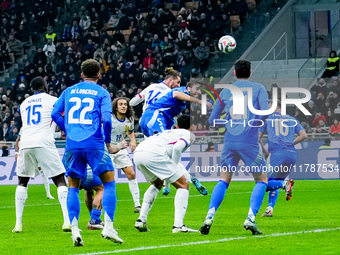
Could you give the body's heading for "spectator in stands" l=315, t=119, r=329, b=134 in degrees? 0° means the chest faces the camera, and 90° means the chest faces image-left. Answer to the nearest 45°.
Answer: approximately 0°

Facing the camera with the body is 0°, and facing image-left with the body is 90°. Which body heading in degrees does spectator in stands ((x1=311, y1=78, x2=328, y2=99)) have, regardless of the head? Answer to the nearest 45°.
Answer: approximately 45°

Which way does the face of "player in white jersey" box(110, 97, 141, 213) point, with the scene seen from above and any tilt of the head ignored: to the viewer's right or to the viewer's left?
to the viewer's right

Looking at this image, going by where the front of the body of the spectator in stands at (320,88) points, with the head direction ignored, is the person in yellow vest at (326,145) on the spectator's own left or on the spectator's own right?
on the spectator's own left

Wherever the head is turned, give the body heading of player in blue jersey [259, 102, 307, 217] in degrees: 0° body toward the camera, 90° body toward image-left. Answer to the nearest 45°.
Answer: approximately 180°

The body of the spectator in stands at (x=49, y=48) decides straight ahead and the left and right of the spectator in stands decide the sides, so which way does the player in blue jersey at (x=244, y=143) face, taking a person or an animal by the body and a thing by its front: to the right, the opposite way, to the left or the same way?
the opposite way

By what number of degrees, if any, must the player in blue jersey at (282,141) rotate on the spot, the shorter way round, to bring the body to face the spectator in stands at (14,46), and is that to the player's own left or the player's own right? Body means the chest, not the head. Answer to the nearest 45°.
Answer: approximately 45° to the player's own left

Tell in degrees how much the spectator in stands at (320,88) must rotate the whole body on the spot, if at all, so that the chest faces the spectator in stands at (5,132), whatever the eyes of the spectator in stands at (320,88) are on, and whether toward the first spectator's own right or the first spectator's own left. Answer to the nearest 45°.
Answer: approximately 45° to the first spectator's own right

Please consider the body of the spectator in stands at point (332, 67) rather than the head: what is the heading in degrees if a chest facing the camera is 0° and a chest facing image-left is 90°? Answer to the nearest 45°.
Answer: approximately 45°

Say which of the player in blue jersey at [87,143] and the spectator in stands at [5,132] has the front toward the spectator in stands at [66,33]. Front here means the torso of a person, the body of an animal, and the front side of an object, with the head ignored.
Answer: the player in blue jersey
